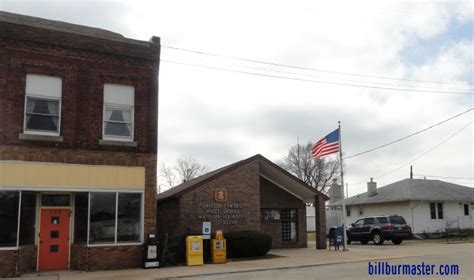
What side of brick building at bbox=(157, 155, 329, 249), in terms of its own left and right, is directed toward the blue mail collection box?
left

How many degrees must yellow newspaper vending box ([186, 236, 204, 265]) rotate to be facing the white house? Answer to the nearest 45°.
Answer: approximately 135° to its left

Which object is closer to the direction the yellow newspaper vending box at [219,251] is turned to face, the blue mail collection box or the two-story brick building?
the two-story brick building

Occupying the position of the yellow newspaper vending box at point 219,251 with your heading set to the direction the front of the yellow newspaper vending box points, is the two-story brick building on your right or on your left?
on your right

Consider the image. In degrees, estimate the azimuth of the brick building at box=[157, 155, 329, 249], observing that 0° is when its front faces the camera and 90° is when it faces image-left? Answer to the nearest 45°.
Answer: approximately 0°

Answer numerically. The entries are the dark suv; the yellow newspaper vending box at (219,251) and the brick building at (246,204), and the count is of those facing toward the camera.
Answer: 2

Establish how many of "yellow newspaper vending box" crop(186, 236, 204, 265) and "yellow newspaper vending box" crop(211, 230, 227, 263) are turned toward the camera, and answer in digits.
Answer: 2

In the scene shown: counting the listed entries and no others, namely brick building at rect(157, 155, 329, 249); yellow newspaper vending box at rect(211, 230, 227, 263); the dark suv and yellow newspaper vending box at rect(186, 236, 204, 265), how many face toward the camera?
3

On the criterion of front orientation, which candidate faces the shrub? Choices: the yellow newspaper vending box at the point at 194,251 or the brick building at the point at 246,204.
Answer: the brick building

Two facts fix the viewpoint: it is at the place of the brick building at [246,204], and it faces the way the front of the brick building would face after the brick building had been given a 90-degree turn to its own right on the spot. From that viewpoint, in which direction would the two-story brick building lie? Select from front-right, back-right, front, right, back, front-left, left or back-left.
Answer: front-left

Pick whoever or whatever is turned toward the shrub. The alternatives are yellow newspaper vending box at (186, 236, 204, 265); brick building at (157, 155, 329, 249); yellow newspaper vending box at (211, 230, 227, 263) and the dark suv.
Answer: the brick building

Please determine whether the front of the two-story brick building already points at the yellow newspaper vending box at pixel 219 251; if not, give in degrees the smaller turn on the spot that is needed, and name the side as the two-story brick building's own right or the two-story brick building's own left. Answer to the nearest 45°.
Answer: approximately 45° to the two-story brick building's own left

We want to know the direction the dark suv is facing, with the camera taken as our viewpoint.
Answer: facing away from the viewer and to the left of the viewer

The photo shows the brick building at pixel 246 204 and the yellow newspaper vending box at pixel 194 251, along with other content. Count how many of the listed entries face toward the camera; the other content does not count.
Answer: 2

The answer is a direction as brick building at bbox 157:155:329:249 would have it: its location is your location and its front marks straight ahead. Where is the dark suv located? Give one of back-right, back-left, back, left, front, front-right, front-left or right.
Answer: back-left
